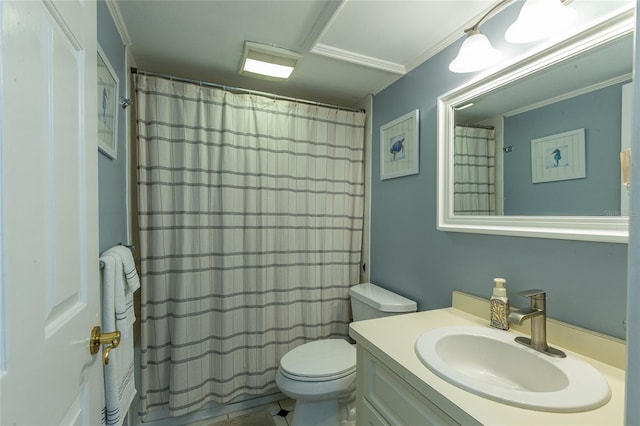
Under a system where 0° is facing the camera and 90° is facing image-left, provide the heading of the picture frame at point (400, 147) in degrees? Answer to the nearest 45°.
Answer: approximately 45°

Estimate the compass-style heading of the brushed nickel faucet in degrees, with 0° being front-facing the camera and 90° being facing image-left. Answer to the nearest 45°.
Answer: approximately 45°

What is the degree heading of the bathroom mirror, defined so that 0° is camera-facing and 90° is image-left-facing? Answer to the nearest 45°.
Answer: approximately 45°

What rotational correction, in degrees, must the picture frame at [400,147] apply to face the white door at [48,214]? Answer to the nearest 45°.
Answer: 0° — it already faces it

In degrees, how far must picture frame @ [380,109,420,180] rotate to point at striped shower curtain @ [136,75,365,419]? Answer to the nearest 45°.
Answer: approximately 45° to its right

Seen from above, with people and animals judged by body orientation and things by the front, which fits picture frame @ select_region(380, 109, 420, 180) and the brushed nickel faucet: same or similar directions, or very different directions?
same or similar directions

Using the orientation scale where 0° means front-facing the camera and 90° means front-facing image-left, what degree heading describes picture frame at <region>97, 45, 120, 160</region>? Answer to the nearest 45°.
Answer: approximately 270°

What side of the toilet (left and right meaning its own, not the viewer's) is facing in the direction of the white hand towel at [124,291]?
front

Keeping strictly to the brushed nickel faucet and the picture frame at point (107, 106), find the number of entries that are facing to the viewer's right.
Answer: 1

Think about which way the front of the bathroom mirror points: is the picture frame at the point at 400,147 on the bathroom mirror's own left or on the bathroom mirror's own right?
on the bathroom mirror's own right

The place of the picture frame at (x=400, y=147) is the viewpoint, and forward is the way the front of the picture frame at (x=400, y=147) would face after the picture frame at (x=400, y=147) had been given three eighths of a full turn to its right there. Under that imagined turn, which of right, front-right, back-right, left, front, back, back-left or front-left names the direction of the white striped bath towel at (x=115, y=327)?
back-left

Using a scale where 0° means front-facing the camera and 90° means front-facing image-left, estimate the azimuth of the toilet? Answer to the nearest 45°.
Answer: approximately 45°
